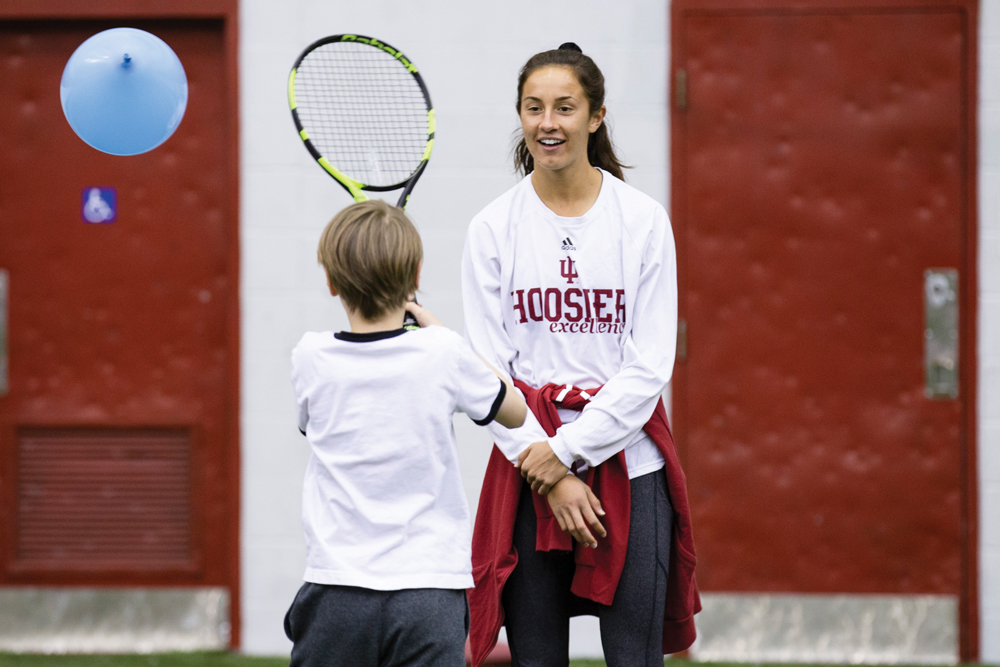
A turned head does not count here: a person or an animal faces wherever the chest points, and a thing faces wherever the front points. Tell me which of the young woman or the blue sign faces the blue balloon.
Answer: the blue sign

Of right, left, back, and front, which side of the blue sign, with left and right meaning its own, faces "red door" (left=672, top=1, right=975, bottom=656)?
left

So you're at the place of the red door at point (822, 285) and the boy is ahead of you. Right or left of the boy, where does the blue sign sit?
right

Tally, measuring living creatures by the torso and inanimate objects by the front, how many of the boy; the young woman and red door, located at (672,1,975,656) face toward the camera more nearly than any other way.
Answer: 2

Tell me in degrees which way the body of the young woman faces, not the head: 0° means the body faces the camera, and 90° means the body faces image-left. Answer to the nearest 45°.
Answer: approximately 0°

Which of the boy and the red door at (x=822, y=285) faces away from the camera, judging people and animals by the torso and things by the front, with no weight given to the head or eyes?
the boy

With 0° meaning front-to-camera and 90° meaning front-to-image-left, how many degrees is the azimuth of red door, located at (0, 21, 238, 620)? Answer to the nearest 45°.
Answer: approximately 0°

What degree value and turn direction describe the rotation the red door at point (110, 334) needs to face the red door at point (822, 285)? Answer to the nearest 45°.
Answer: approximately 45° to its left

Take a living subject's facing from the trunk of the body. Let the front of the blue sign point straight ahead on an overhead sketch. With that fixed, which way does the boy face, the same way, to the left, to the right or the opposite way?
the opposite way

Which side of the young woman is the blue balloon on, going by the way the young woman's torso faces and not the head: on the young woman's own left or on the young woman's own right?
on the young woman's own right

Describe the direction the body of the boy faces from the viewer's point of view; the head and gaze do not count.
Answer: away from the camera

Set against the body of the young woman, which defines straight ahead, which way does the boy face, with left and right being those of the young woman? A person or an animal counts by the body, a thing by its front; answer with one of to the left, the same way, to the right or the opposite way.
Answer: the opposite way

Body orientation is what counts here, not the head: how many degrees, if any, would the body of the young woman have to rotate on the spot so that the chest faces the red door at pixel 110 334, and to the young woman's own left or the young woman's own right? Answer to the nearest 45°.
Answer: approximately 135° to the young woman's own right
